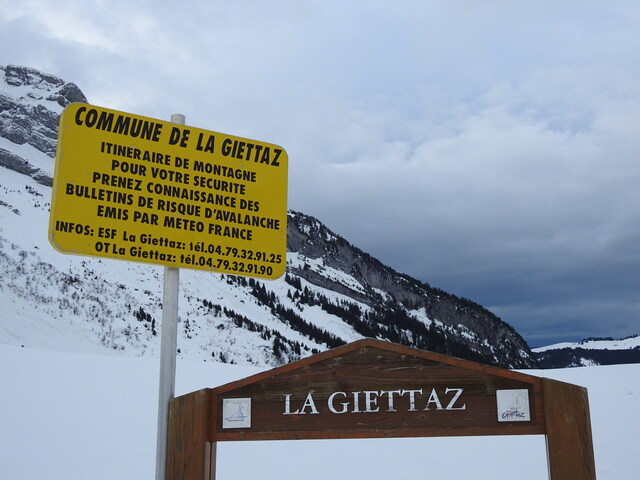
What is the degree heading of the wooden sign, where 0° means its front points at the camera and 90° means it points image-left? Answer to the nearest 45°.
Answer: approximately 0°
